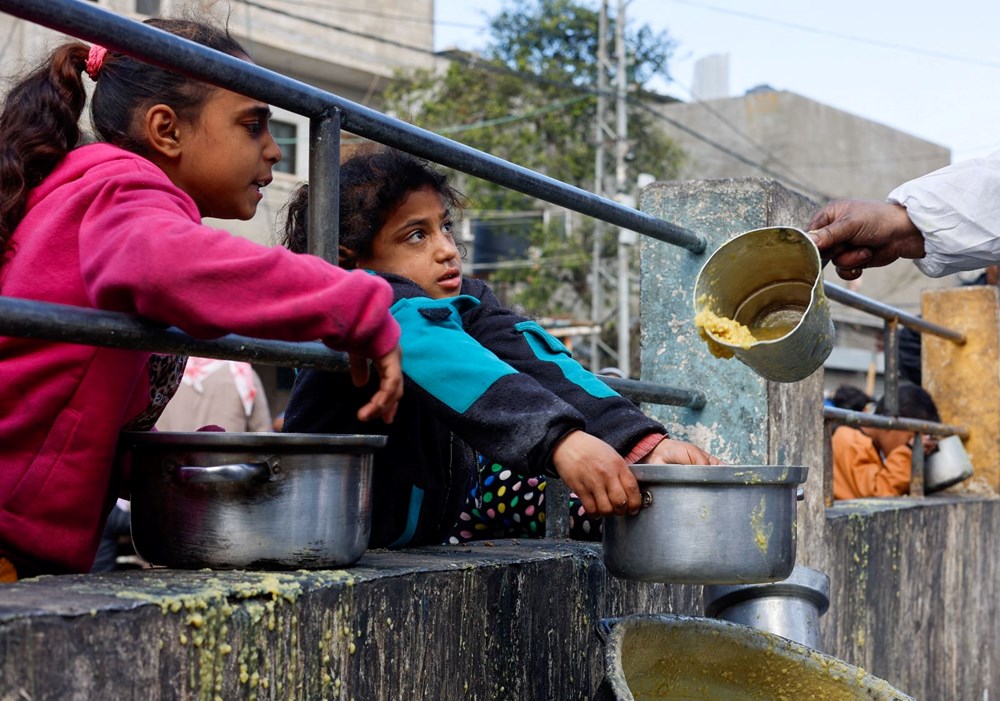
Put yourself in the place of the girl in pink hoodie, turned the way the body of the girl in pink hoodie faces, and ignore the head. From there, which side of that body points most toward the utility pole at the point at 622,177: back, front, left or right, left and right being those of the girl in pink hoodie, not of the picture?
left

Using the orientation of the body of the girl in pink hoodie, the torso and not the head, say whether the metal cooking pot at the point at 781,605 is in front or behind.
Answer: in front

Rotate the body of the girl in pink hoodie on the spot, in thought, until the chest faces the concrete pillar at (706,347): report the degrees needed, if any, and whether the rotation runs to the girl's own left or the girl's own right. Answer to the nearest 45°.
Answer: approximately 45° to the girl's own left

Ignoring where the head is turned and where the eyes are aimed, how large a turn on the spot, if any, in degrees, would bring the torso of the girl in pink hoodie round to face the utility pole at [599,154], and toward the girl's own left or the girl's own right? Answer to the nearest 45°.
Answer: approximately 90° to the girl's own left

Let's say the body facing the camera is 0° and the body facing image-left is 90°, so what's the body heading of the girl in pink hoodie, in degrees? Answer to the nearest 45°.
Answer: approximately 270°

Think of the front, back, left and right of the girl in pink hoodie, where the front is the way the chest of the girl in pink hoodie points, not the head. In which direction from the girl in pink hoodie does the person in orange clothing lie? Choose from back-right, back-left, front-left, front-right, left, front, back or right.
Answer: front-left

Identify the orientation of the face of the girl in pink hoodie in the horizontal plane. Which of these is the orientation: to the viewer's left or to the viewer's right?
to the viewer's right

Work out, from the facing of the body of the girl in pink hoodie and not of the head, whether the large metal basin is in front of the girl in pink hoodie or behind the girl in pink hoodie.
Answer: in front
